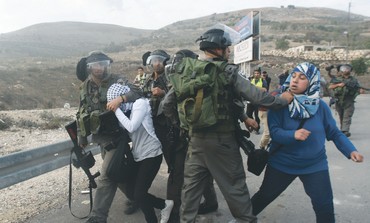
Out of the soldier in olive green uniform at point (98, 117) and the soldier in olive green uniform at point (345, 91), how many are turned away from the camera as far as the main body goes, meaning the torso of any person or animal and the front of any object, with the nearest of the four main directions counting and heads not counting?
0

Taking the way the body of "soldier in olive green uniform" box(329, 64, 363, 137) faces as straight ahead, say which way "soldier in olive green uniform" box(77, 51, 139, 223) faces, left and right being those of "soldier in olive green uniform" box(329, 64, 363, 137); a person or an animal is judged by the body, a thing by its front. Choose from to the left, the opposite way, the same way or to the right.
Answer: the same way

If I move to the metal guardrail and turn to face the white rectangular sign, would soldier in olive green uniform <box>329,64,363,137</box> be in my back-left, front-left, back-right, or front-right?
front-right

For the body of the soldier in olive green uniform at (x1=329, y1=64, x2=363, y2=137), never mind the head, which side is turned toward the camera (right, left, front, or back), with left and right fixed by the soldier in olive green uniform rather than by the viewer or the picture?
front

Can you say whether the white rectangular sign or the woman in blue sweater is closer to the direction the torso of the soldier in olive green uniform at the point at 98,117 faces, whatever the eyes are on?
the woman in blue sweater

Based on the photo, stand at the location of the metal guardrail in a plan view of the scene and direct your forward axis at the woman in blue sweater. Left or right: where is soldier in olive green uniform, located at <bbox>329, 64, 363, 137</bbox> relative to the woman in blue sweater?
left

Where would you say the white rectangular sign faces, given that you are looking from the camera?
facing the viewer and to the left of the viewer

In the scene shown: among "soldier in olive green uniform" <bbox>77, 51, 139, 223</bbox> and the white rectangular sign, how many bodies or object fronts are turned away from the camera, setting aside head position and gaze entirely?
0

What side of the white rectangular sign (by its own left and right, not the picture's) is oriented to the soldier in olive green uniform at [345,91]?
left

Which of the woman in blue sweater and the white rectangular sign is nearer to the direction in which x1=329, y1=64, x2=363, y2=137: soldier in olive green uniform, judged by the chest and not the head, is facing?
the woman in blue sweater

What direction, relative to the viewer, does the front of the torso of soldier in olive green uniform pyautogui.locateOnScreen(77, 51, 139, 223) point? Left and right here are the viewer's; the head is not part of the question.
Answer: facing the viewer and to the right of the viewer

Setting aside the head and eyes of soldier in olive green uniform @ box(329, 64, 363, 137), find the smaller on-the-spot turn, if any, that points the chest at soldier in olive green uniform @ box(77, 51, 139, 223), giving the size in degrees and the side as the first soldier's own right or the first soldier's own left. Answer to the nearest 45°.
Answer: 0° — they already face them

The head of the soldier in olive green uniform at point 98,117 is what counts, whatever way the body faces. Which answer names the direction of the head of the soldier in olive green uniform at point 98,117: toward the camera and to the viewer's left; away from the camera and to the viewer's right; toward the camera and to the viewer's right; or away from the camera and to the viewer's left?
toward the camera and to the viewer's right

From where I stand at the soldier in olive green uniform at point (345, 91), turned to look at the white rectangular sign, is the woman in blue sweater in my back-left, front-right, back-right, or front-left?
back-left

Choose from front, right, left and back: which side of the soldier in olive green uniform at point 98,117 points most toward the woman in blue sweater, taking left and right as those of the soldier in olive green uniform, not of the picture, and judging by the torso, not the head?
left

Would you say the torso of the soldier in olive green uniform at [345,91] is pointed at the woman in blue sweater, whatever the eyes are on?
yes

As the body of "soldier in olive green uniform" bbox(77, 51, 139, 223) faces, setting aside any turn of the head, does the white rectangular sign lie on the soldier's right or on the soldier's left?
on the soldier's left

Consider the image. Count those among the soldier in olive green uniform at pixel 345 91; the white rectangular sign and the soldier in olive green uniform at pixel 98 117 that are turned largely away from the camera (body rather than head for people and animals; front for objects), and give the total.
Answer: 0
